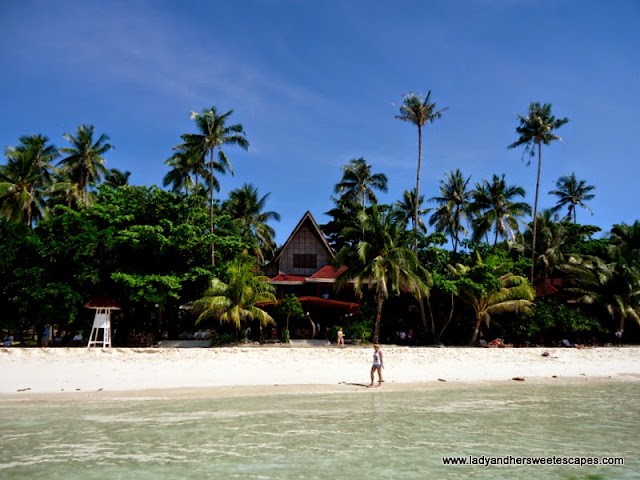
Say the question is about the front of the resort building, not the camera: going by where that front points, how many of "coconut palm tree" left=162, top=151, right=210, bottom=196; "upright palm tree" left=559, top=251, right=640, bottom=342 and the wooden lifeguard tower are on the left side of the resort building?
1

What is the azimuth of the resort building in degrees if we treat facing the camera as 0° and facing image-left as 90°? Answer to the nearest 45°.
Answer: approximately 0°

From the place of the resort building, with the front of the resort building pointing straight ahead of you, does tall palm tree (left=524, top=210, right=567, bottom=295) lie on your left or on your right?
on your left

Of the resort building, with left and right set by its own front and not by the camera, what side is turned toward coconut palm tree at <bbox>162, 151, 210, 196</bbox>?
right

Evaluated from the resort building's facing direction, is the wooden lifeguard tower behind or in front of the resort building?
in front

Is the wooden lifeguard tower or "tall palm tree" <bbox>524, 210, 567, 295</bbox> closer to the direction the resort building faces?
the wooden lifeguard tower

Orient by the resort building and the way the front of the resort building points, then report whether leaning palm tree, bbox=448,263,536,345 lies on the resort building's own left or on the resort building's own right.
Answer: on the resort building's own left

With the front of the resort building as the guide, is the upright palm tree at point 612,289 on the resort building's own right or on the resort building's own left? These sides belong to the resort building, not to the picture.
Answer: on the resort building's own left
